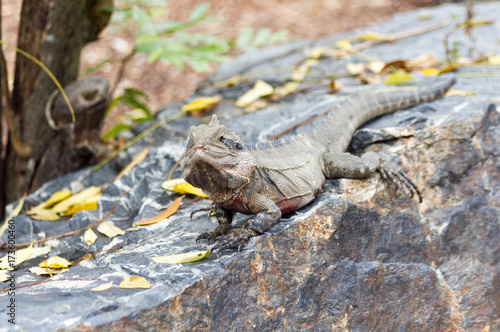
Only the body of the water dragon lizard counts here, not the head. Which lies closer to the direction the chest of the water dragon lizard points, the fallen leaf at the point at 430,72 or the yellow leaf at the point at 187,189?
the yellow leaf

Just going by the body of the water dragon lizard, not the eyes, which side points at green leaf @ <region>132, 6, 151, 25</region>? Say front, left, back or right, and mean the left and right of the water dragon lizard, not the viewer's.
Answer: right

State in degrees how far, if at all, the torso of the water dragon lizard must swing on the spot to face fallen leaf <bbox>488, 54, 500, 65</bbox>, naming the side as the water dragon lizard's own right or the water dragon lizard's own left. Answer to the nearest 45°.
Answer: approximately 180°

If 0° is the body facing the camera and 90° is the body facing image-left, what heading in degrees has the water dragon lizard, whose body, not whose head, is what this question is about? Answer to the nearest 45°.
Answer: approximately 45°

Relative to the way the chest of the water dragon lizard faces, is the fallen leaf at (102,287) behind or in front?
in front

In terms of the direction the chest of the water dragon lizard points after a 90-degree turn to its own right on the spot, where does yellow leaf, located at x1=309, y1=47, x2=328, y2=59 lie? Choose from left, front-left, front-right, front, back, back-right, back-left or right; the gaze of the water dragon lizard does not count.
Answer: front-right

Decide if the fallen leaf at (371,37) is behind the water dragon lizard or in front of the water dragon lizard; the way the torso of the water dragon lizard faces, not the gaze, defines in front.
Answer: behind

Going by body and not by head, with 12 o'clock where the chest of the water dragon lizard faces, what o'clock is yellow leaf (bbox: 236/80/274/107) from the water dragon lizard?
The yellow leaf is roughly at 4 o'clock from the water dragon lizard.

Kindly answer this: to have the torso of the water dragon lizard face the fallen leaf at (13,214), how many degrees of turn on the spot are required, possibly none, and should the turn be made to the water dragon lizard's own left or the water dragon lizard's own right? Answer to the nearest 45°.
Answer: approximately 45° to the water dragon lizard's own right

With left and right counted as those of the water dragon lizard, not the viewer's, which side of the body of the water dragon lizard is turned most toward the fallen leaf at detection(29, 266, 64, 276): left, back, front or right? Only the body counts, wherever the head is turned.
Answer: front
